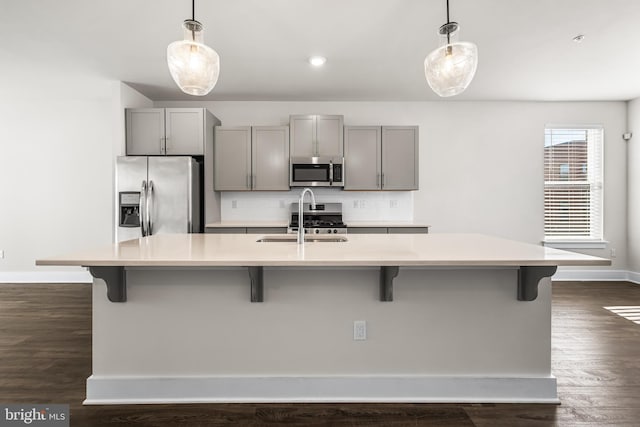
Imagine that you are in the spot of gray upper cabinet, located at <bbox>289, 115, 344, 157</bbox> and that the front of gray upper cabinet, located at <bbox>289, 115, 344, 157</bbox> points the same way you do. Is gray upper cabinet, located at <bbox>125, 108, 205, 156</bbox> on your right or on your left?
on your right

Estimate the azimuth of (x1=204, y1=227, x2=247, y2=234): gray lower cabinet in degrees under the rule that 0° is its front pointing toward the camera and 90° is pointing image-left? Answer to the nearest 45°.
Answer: approximately 0°

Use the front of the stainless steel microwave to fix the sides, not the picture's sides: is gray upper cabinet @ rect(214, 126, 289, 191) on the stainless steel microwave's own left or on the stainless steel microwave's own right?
on the stainless steel microwave's own right

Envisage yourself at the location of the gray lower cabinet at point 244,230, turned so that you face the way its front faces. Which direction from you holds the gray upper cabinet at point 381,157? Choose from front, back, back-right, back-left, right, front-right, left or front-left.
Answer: left

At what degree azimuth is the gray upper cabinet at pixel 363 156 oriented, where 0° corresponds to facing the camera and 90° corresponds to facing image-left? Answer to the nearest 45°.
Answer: approximately 0°

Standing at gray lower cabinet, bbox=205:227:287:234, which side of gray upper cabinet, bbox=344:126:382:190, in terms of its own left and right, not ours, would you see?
right

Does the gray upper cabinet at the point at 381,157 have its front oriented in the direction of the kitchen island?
yes

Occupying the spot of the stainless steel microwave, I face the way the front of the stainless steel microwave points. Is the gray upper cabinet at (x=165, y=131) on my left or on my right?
on my right

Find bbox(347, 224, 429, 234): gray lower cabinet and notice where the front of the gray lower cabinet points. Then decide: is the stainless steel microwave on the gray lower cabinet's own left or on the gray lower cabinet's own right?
on the gray lower cabinet's own right

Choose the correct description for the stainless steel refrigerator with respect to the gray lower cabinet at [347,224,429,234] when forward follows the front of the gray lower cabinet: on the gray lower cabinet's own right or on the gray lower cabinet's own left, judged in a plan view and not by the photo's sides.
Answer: on the gray lower cabinet's own right

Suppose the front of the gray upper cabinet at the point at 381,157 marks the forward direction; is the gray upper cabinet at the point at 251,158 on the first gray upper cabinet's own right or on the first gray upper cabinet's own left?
on the first gray upper cabinet's own right

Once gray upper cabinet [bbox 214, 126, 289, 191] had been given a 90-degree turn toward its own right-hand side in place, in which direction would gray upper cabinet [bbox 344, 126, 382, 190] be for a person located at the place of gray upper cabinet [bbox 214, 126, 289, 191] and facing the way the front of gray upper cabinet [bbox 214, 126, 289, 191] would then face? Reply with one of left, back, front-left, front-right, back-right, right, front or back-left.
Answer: back
